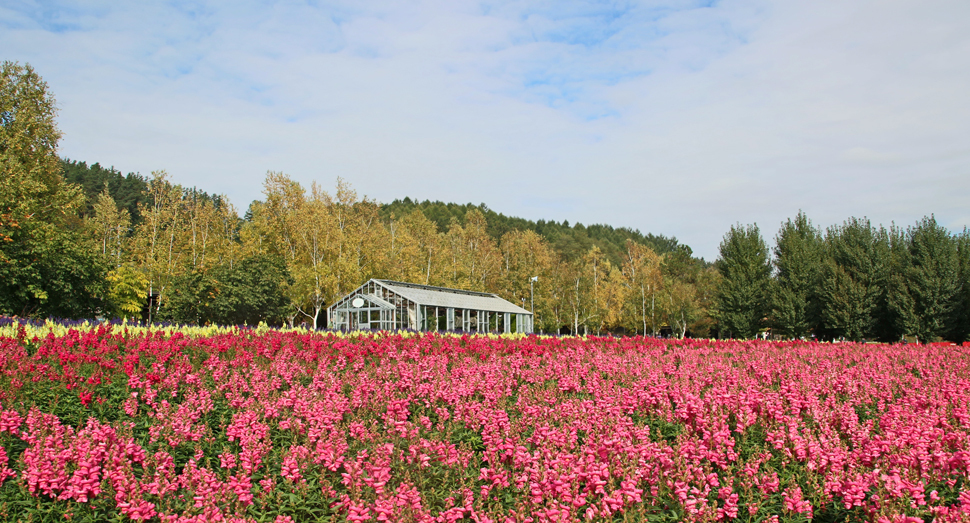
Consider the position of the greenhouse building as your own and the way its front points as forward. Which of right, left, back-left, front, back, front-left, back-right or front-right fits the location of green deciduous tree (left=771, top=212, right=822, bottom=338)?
back-left

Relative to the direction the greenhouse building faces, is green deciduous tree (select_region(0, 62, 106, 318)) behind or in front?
in front

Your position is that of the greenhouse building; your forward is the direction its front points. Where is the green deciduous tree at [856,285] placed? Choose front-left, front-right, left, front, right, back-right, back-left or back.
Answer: back-left

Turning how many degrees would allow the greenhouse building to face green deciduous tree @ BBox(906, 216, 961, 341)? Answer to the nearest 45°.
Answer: approximately 135° to its left

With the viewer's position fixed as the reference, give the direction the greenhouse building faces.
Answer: facing the viewer and to the left of the viewer

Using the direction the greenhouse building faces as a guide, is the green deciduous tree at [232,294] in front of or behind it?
in front

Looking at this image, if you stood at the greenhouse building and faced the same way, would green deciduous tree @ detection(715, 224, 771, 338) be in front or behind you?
behind
